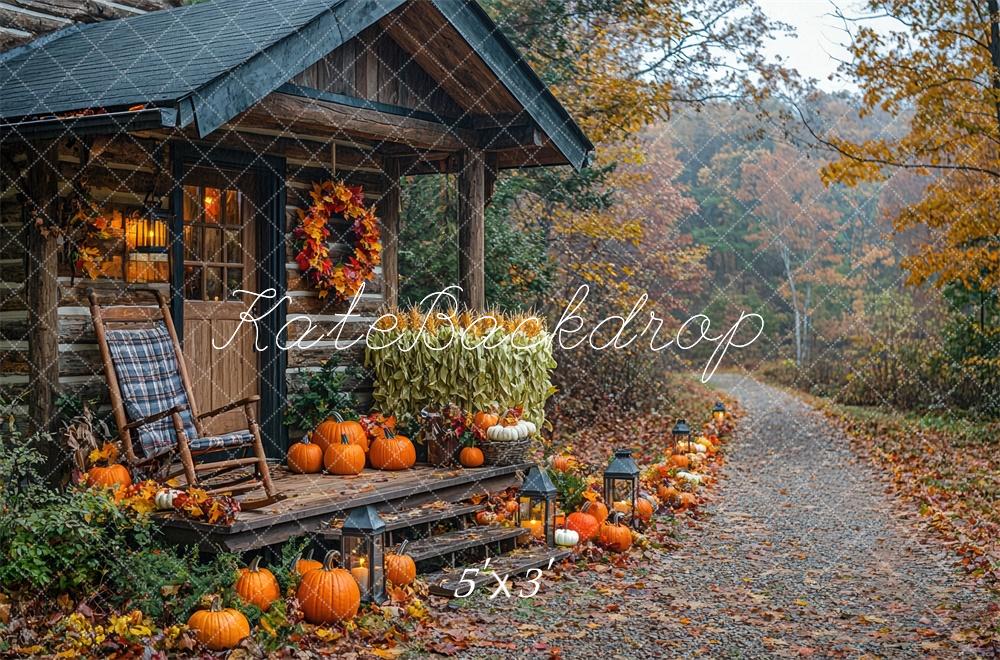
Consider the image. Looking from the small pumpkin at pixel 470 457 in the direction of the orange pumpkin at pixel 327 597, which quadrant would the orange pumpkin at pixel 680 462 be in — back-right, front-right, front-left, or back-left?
back-left

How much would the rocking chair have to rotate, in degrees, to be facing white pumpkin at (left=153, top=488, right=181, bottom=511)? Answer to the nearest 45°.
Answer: approximately 45° to its right

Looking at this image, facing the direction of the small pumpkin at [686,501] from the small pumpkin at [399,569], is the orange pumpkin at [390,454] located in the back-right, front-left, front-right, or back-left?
front-left

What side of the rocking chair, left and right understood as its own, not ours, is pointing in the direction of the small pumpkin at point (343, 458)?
left

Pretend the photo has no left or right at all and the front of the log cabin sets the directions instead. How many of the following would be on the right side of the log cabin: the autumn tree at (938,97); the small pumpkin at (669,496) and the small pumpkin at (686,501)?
0

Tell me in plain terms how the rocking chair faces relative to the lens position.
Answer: facing the viewer and to the right of the viewer

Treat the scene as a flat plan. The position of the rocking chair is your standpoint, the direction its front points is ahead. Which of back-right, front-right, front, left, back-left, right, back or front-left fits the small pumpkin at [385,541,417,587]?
front

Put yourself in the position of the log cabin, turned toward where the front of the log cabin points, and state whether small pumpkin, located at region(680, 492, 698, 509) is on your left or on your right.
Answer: on your left

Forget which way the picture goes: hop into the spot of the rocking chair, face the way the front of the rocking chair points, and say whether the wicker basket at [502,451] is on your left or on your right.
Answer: on your left

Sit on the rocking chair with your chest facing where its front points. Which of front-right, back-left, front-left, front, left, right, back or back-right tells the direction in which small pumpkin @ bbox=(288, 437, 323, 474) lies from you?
left

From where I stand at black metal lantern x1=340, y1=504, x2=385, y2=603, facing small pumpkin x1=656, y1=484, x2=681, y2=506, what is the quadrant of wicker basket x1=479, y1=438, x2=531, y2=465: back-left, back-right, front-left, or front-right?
front-left

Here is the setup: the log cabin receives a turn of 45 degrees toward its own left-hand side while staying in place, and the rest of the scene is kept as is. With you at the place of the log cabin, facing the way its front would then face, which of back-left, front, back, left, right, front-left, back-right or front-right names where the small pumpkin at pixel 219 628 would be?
right
